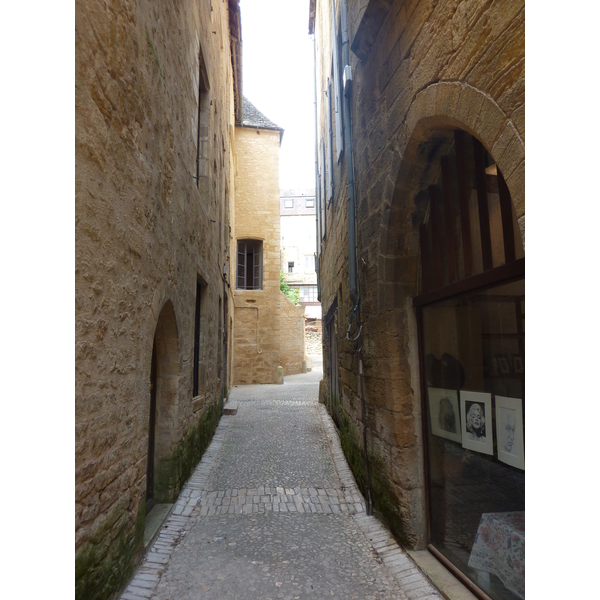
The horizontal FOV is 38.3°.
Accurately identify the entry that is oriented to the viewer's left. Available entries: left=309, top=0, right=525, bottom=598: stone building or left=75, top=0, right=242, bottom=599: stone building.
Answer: left=309, top=0, right=525, bottom=598: stone building

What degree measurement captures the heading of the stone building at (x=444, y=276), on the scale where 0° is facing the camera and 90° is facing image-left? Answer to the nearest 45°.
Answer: approximately 90°

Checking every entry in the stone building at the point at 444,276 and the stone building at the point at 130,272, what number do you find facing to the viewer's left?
1

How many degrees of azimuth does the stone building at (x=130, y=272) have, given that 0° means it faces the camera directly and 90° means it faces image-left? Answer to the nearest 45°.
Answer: approximately 270°

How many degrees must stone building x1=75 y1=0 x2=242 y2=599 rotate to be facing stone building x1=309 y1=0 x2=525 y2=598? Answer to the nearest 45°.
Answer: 0° — it already faces it

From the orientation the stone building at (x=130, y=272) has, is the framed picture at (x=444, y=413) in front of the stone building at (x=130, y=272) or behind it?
in front

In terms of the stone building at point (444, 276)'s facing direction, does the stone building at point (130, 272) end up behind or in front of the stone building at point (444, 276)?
in front
